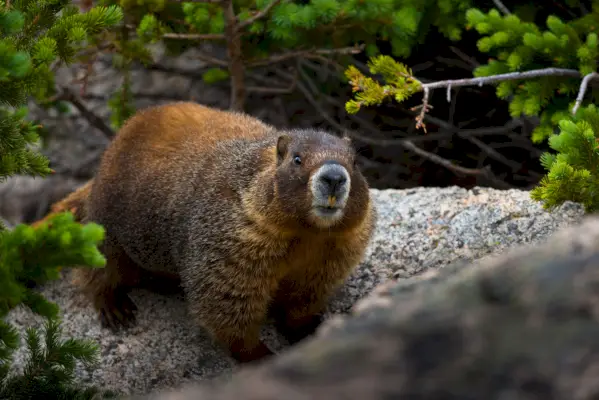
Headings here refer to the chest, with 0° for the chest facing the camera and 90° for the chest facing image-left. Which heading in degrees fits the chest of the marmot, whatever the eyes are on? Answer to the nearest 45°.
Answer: approximately 315°

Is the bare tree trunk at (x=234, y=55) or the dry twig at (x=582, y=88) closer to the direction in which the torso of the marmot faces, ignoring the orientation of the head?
the dry twig

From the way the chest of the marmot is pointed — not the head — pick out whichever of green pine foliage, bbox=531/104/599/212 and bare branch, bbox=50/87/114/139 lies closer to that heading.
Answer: the green pine foliage
